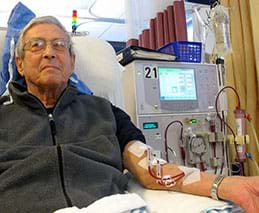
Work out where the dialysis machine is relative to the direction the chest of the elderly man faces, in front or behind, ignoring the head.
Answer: behind

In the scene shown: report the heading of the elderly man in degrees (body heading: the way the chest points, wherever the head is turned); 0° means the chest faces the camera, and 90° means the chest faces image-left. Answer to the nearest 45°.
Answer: approximately 0°

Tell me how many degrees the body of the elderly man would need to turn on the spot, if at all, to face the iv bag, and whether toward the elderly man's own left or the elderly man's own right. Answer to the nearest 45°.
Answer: approximately 135° to the elderly man's own left
